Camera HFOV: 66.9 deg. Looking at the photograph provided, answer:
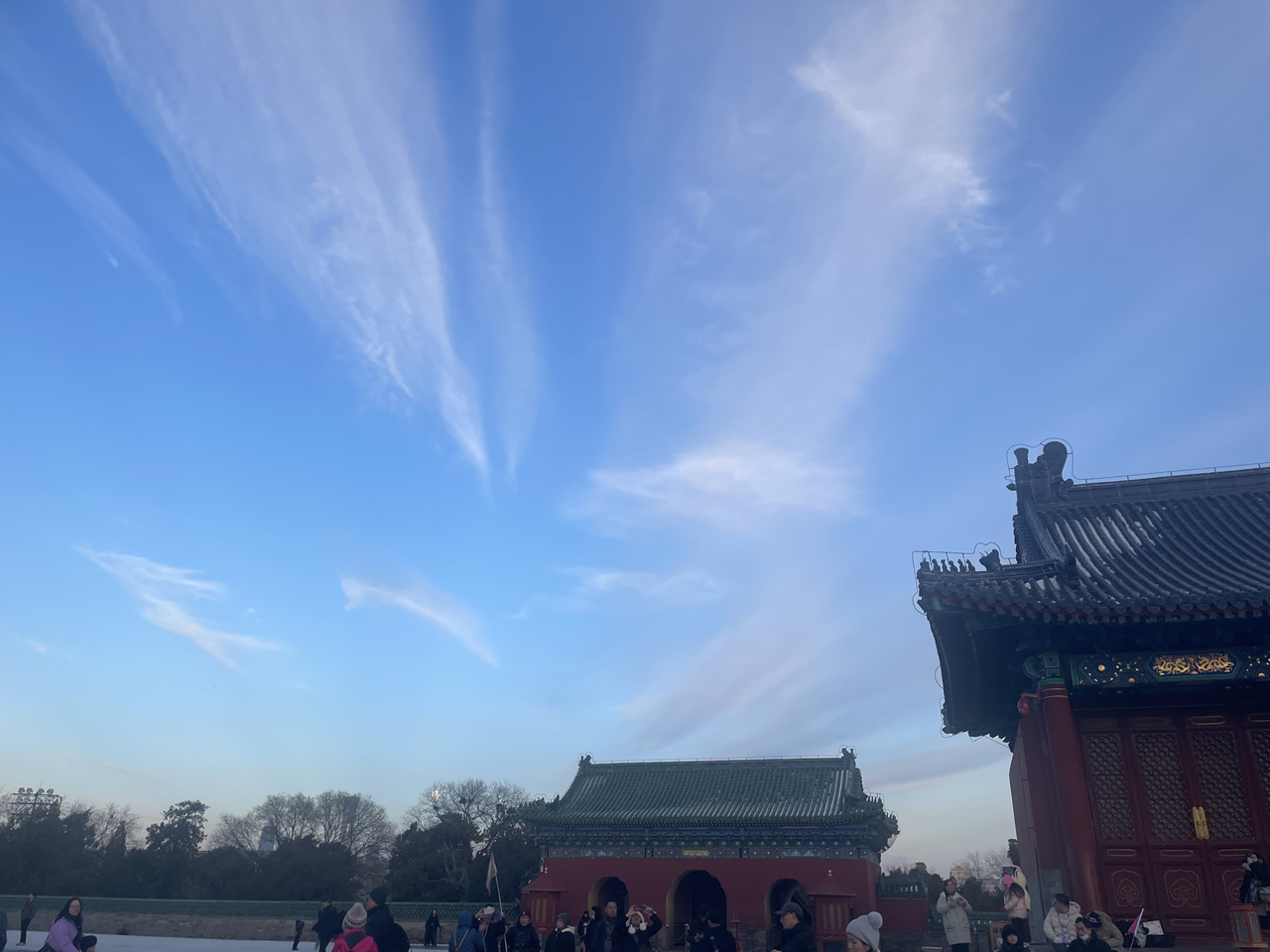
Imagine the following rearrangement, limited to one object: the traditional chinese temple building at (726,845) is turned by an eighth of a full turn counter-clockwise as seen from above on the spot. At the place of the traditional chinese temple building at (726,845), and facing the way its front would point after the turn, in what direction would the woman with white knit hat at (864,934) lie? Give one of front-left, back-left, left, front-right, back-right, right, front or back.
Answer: front-right

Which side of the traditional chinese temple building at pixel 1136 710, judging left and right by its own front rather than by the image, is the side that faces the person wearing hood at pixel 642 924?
right

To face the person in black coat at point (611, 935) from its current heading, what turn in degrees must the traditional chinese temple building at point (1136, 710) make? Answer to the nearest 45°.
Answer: approximately 90° to its right

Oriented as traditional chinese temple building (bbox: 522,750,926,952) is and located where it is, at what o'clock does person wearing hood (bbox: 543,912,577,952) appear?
The person wearing hood is roughly at 12 o'clock from the traditional chinese temple building.

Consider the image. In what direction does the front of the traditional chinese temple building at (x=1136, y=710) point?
toward the camera

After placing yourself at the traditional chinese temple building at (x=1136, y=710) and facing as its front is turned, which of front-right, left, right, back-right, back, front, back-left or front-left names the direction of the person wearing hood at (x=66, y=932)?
front-right

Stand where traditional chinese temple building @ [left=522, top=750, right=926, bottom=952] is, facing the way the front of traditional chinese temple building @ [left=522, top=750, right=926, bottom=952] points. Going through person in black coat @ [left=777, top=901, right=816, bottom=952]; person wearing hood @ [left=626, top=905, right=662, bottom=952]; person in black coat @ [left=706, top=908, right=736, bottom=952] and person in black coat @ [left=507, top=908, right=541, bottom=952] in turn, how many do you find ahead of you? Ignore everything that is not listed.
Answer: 4

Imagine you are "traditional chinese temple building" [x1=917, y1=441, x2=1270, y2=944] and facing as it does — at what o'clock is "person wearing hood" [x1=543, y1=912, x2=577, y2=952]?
The person wearing hood is roughly at 2 o'clock from the traditional chinese temple building.

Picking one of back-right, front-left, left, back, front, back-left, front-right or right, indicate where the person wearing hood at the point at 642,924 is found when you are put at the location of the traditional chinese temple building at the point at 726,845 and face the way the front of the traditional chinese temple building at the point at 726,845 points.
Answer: front

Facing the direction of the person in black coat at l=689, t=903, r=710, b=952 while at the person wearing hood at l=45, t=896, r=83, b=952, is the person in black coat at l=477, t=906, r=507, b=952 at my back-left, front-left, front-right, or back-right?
front-left

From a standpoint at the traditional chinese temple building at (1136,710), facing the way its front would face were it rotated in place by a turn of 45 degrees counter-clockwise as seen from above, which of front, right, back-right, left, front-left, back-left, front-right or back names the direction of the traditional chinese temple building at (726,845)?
back

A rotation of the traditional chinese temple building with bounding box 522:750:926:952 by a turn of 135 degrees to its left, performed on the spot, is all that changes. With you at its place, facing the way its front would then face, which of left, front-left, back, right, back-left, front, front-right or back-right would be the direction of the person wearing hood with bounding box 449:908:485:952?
back-right
